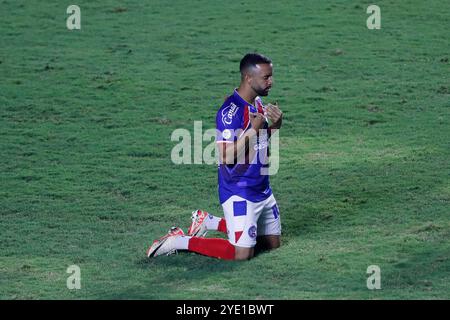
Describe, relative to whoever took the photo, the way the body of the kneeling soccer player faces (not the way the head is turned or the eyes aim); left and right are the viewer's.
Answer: facing the viewer and to the right of the viewer

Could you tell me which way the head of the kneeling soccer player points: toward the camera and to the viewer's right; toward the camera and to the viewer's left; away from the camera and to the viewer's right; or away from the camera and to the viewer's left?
toward the camera and to the viewer's right
